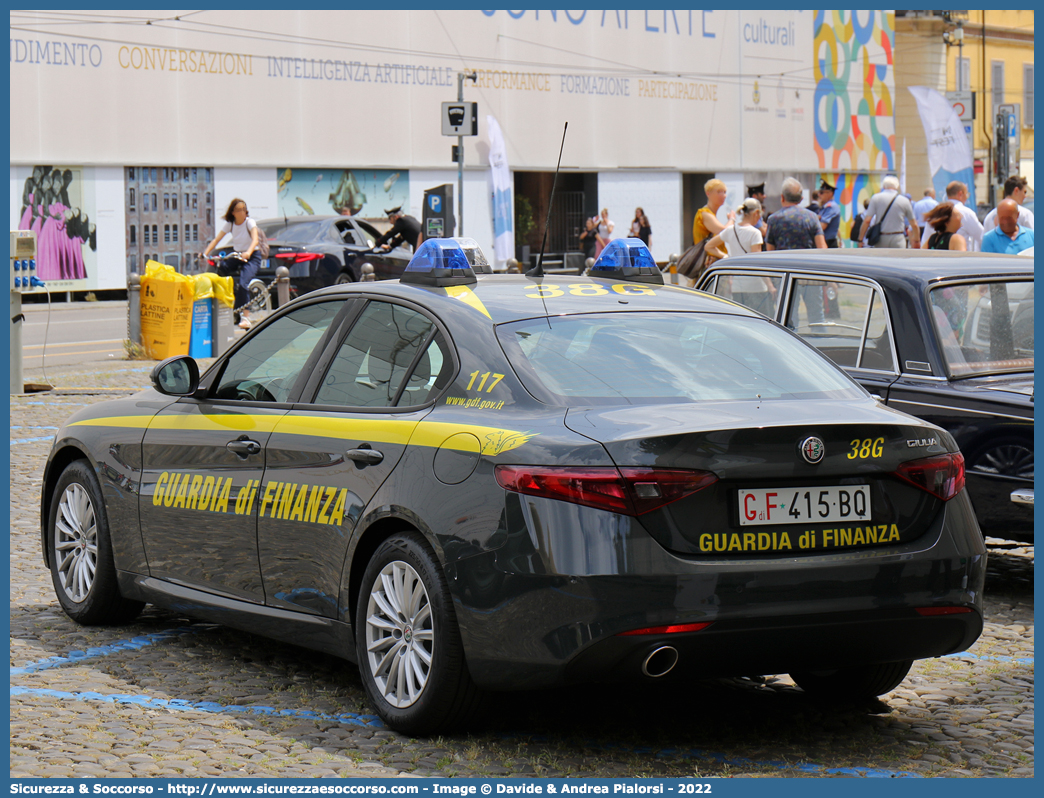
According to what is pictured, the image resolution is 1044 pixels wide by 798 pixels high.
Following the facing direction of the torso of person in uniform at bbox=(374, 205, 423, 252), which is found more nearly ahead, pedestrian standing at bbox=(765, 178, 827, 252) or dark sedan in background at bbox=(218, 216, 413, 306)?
the dark sedan in background

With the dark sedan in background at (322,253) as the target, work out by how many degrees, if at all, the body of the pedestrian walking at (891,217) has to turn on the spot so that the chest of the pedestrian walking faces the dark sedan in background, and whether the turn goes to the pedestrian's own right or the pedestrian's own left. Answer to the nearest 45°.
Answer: approximately 45° to the pedestrian's own left

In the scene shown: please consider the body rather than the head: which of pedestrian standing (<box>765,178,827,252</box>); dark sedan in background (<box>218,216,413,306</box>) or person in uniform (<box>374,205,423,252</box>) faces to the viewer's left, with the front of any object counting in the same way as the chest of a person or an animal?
the person in uniform
